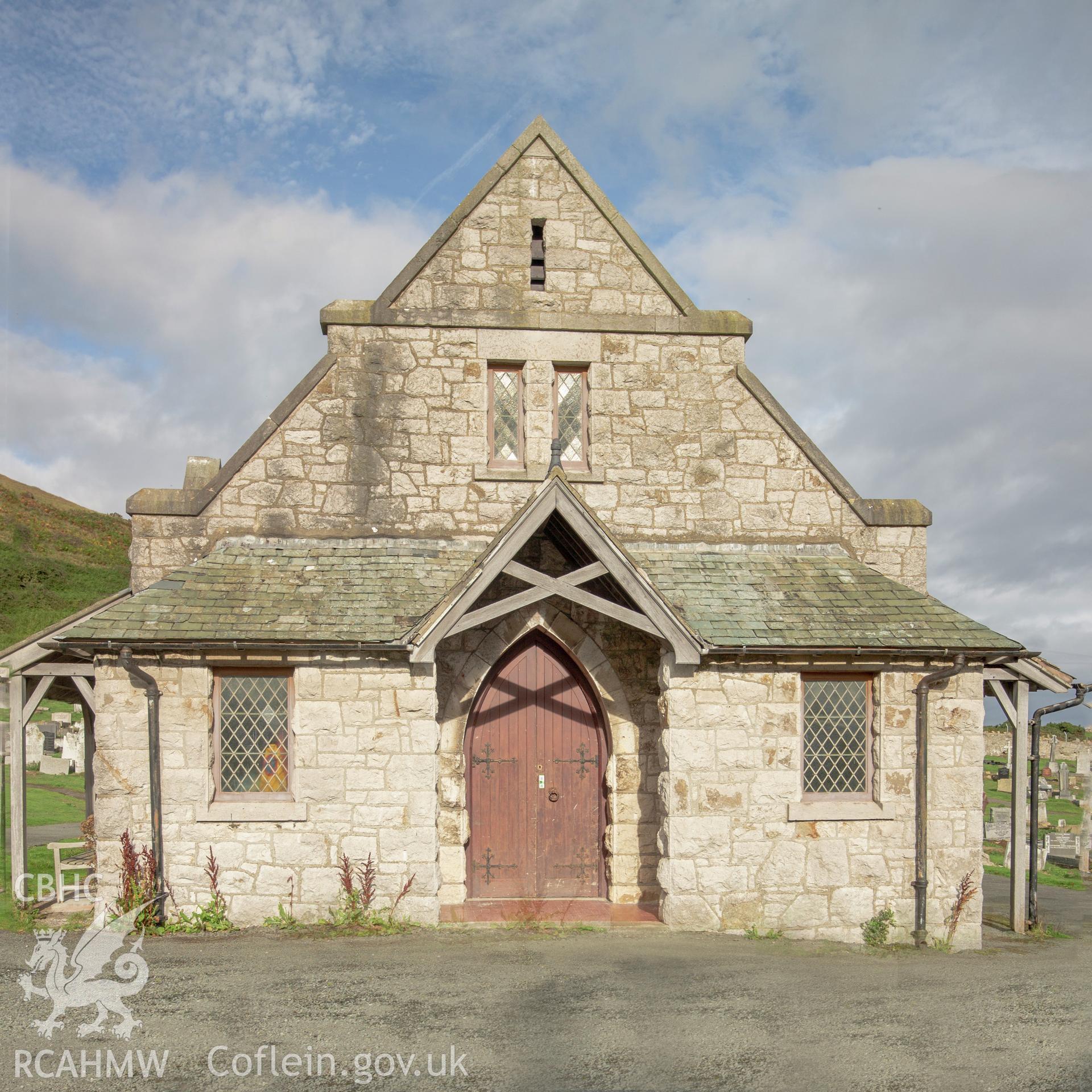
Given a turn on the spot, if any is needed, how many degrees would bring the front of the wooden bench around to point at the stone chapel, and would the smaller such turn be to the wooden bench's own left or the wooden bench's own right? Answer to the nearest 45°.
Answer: approximately 135° to the wooden bench's own left

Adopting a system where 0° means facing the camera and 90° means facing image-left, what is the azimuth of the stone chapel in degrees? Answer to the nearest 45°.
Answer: approximately 0°

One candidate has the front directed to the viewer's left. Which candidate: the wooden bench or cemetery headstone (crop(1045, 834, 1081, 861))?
the wooden bench

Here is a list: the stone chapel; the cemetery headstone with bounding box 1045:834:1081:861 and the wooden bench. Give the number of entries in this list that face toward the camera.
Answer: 2

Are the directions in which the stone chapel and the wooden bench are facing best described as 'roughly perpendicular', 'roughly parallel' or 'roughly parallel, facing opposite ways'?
roughly perpendicular

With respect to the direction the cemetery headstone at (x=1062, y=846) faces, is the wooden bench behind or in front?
in front

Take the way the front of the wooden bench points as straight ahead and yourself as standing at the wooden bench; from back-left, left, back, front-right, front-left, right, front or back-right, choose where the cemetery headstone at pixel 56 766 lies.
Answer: right

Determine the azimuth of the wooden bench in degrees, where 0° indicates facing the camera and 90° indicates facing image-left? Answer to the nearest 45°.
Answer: approximately 90°

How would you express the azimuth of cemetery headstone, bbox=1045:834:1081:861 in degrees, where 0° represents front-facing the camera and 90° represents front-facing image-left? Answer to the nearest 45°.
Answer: approximately 0°
